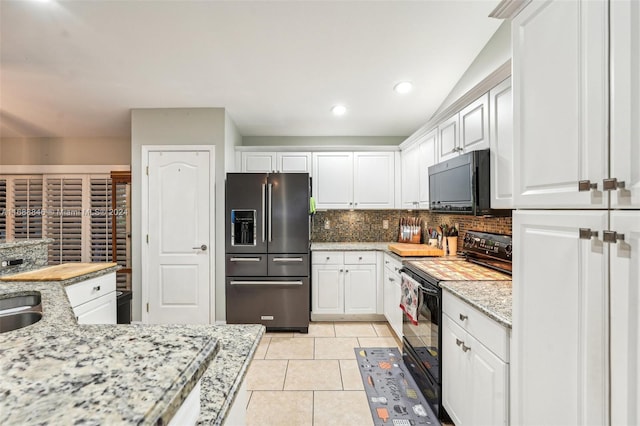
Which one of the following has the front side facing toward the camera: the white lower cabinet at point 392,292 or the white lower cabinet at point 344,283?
the white lower cabinet at point 344,283

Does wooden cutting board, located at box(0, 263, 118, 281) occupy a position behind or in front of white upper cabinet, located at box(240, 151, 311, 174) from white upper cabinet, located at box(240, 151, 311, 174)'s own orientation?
in front

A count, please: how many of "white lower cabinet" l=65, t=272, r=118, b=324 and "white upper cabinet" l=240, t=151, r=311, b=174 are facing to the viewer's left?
0

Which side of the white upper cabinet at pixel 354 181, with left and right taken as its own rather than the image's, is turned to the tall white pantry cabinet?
front

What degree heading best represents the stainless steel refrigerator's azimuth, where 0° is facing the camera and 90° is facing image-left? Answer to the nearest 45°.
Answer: approximately 0°

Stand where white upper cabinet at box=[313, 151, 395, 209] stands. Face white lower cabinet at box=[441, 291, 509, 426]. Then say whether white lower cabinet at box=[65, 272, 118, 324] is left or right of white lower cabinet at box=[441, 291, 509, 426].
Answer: right

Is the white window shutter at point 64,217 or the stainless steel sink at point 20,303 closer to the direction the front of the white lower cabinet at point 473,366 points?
the stainless steel sink

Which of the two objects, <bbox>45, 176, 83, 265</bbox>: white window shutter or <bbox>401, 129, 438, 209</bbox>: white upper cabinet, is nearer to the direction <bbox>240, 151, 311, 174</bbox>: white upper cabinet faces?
the white upper cabinet

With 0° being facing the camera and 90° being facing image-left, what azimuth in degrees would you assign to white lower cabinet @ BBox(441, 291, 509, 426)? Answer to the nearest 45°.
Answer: approximately 45°

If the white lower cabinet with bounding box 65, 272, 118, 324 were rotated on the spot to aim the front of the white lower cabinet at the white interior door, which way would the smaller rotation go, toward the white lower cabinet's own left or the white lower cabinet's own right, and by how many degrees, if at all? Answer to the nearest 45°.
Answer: approximately 90° to the white lower cabinet's own left

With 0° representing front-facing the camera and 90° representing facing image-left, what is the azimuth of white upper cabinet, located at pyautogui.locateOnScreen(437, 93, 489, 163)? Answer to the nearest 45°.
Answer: approximately 45°

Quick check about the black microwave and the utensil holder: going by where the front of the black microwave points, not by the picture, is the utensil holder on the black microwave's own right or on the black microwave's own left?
on the black microwave's own right

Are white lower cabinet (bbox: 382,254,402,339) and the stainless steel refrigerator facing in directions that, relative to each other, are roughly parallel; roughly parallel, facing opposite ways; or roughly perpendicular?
roughly perpendicular

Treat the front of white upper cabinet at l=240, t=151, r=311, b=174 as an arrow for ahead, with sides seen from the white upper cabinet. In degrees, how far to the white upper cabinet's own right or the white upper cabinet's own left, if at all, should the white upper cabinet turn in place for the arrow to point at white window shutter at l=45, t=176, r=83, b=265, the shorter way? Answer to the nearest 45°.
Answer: approximately 90° to the white upper cabinet's own right

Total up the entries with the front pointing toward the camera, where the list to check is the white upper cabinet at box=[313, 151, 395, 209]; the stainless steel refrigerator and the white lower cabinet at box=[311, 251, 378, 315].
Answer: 3

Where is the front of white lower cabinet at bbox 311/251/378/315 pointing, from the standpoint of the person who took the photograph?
facing the viewer
